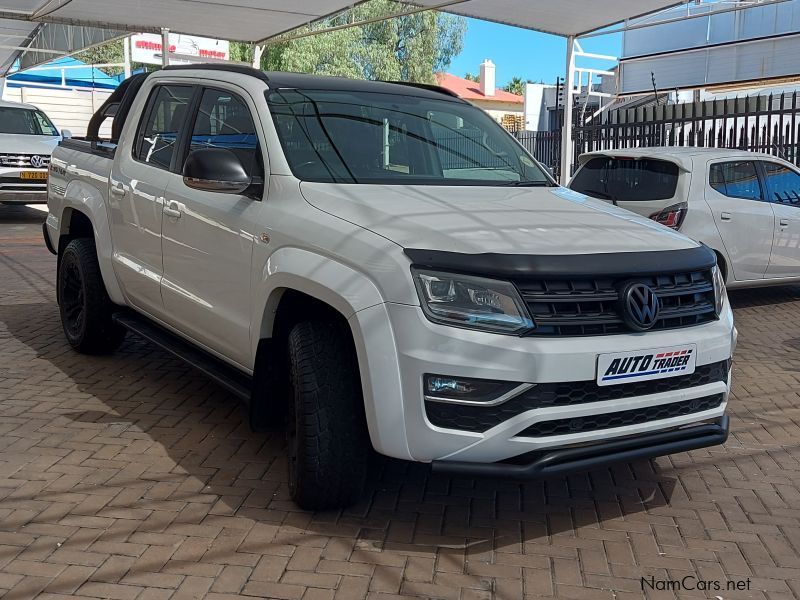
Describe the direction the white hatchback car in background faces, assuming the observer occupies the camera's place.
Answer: facing away from the viewer and to the right of the viewer

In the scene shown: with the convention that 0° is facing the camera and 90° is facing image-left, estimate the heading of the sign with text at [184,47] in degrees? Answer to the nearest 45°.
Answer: approximately 0°

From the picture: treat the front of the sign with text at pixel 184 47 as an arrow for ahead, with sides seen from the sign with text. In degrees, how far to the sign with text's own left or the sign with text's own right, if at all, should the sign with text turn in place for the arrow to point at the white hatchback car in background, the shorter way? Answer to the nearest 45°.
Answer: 0° — it already faces it

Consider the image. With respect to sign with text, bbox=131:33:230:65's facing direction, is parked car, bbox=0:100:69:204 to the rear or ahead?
ahead

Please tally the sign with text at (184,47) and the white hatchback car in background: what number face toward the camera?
1

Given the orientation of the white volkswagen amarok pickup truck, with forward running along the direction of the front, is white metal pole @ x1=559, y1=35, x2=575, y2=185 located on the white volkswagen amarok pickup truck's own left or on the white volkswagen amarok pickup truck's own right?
on the white volkswagen amarok pickup truck's own left

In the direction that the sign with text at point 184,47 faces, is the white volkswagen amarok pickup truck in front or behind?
in front

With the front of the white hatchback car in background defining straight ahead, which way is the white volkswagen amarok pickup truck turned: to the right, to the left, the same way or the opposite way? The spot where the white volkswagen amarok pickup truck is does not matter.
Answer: to the right

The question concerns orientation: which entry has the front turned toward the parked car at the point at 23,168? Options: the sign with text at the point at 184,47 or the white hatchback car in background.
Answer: the sign with text

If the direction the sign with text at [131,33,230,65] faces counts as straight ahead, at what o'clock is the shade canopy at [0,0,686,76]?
The shade canopy is roughly at 12 o'clock from the sign with text.

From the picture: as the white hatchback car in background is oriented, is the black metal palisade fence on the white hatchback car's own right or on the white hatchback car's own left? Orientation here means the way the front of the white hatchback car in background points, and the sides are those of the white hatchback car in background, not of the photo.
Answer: on the white hatchback car's own left

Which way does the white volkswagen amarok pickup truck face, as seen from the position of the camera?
facing the viewer and to the right of the viewer
